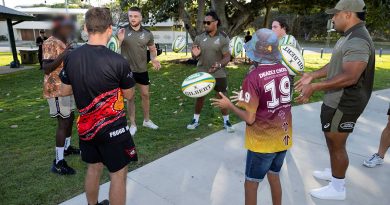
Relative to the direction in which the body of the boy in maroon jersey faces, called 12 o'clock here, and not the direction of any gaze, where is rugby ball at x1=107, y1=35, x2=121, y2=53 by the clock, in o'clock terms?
The rugby ball is roughly at 12 o'clock from the boy in maroon jersey.

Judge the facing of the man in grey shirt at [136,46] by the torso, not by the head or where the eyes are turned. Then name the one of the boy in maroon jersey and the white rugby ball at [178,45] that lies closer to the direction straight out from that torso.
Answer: the boy in maroon jersey

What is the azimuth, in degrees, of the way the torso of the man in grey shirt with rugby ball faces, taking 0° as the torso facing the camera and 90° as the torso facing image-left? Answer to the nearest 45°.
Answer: approximately 0°

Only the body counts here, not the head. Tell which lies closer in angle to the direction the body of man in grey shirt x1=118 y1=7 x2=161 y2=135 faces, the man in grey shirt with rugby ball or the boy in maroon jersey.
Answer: the boy in maroon jersey

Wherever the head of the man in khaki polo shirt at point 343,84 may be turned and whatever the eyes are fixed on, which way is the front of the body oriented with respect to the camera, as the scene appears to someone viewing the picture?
to the viewer's left

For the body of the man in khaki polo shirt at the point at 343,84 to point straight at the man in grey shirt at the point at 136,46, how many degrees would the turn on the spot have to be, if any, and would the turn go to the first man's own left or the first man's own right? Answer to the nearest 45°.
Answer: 0° — they already face them

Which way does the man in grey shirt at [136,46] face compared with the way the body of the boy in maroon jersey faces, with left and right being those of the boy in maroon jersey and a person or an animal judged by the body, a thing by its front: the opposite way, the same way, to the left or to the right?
the opposite way

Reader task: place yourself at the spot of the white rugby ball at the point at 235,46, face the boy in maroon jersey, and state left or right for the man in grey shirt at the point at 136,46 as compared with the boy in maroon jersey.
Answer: right

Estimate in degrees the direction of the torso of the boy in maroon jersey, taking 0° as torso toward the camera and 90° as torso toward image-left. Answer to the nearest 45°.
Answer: approximately 135°
